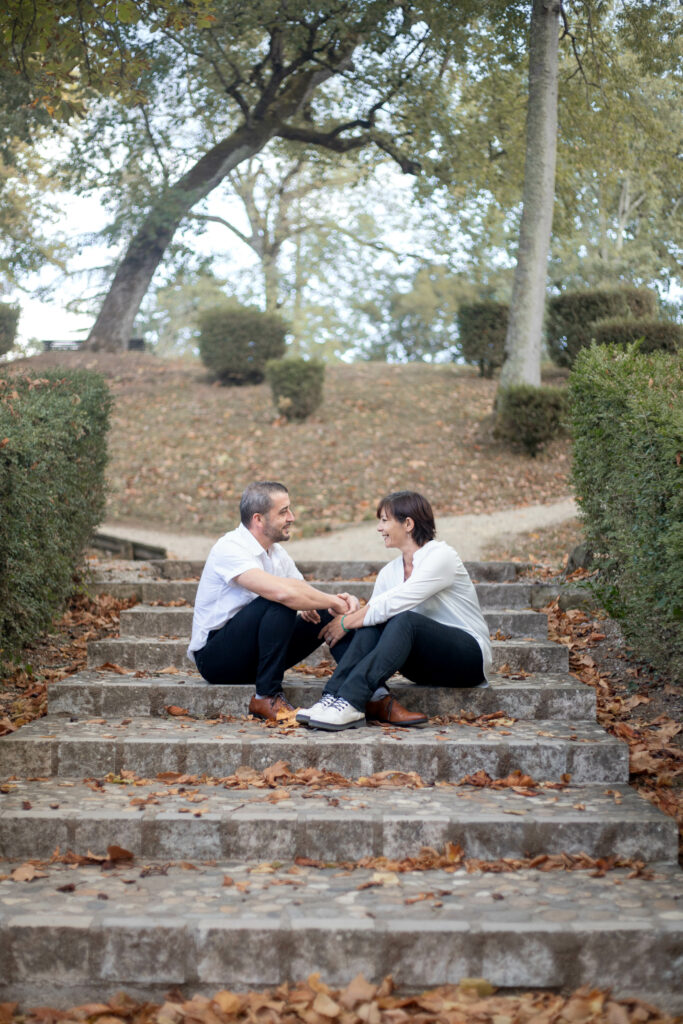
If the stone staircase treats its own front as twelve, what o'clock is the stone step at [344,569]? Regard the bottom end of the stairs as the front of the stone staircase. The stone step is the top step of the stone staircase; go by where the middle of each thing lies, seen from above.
The stone step is roughly at 6 o'clock from the stone staircase.

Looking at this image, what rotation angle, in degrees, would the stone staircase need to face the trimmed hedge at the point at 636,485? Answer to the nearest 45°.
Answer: approximately 135° to its left

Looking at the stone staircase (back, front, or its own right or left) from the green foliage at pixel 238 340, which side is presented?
back

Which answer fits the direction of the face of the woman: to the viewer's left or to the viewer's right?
to the viewer's left

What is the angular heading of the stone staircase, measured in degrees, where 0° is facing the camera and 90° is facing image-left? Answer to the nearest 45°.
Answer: approximately 0°

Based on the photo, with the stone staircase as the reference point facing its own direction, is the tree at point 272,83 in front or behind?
behind

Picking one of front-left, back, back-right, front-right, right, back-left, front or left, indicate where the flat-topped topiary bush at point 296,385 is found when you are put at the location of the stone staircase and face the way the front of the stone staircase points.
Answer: back

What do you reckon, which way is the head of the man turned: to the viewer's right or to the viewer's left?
to the viewer's right
